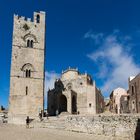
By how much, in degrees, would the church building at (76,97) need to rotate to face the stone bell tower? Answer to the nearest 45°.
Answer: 0° — it already faces it

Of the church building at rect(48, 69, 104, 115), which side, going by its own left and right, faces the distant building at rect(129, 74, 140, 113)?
left

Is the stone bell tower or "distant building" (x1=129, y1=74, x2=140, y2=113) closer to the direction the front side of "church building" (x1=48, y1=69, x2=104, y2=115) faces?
the stone bell tower

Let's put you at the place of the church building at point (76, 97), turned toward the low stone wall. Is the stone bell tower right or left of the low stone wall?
right

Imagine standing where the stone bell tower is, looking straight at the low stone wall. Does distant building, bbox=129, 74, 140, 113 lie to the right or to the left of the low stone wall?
left

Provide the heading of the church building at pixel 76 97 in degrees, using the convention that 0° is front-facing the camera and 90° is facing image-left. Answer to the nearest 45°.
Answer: approximately 45°

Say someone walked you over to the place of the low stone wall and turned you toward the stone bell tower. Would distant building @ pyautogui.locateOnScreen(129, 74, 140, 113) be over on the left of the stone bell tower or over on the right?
right
